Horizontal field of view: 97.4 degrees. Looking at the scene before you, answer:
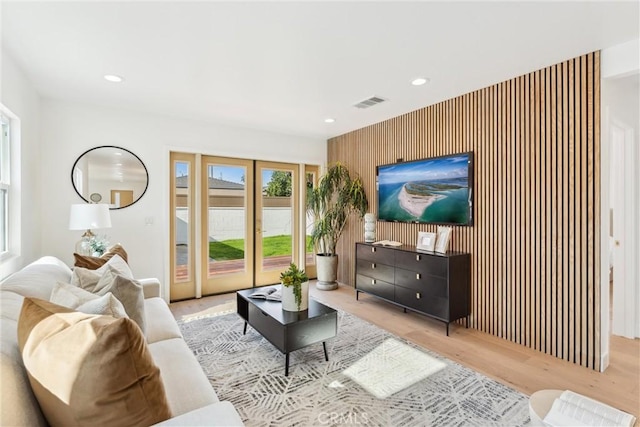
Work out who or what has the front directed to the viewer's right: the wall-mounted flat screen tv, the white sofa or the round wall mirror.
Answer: the white sofa

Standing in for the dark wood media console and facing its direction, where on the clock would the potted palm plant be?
The potted palm plant is roughly at 3 o'clock from the dark wood media console.

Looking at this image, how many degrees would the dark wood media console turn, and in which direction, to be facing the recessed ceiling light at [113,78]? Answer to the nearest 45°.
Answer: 0° — it already faces it

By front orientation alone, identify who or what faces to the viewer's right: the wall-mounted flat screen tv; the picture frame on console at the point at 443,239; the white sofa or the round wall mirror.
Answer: the white sofa

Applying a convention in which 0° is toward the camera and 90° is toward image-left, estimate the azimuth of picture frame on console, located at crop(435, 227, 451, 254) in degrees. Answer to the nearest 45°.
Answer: approximately 45°

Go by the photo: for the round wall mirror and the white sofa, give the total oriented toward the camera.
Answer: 1

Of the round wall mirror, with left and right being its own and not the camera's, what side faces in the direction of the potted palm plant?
left

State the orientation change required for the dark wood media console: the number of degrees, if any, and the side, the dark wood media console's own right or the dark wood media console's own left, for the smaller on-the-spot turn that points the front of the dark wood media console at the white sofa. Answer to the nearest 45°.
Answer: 0° — it already faces it

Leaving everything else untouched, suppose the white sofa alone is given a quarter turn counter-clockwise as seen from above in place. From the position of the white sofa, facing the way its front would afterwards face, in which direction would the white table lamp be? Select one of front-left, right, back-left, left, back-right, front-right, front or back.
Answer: front

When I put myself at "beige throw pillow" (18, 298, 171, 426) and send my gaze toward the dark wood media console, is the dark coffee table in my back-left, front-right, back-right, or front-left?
front-left

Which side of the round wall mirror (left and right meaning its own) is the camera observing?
front

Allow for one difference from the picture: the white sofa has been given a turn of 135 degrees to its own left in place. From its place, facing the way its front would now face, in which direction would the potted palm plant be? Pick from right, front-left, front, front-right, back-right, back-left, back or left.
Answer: right

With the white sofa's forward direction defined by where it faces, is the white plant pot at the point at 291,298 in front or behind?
in front

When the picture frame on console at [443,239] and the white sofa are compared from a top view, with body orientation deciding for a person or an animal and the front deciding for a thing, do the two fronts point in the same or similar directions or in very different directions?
very different directions

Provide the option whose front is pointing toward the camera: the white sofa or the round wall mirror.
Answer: the round wall mirror

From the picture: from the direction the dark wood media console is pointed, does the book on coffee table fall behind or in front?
in front

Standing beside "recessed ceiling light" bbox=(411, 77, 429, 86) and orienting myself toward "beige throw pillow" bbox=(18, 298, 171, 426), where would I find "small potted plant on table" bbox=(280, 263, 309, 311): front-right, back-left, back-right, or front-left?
front-right

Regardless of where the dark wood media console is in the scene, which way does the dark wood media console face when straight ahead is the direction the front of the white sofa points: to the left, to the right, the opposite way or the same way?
the opposite way

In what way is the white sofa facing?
to the viewer's right
